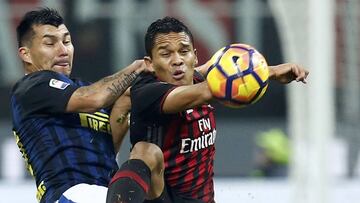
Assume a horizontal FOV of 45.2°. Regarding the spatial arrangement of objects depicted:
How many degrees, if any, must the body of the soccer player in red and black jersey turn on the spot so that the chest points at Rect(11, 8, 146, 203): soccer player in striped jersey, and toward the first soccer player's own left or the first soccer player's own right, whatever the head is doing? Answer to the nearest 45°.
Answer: approximately 135° to the first soccer player's own right

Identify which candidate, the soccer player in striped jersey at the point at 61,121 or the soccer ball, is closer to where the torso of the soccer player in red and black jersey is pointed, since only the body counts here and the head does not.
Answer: the soccer ball

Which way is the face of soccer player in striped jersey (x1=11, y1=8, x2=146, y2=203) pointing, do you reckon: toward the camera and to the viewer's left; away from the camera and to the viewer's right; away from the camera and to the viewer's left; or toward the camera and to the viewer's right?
toward the camera and to the viewer's right
